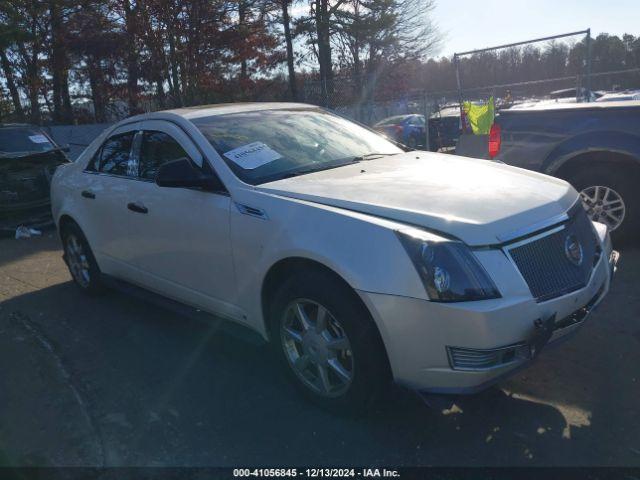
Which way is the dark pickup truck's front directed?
to the viewer's right

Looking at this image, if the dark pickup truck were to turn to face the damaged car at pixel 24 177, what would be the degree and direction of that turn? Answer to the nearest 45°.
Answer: approximately 180°

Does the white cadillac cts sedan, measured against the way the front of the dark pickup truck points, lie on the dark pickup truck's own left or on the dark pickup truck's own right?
on the dark pickup truck's own right

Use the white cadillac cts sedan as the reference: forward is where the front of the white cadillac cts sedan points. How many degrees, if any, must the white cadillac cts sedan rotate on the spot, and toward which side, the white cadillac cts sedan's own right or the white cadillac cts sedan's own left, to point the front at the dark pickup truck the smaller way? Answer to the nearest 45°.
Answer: approximately 90° to the white cadillac cts sedan's own left

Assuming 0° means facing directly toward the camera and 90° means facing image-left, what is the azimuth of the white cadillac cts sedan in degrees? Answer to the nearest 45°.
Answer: approximately 315°
